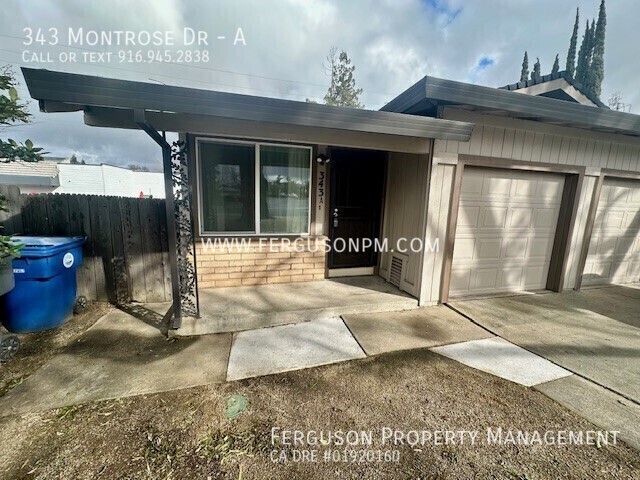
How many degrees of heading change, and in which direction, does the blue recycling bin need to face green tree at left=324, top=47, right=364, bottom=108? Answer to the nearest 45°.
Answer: approximately 180°

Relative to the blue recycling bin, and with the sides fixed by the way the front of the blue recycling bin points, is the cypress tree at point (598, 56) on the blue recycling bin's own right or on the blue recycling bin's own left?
on the blue recycling bin's own left

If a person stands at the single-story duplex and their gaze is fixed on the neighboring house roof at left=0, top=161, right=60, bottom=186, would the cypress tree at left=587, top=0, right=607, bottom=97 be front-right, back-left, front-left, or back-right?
back-right

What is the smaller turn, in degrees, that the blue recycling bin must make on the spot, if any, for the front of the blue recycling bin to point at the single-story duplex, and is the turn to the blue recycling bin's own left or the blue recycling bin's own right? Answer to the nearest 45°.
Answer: approximately 90° to the blue recycling bin's own left

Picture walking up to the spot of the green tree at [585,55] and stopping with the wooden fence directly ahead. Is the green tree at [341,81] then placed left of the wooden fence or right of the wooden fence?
right

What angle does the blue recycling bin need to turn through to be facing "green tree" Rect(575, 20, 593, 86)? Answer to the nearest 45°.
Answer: approximately 135° to its left
